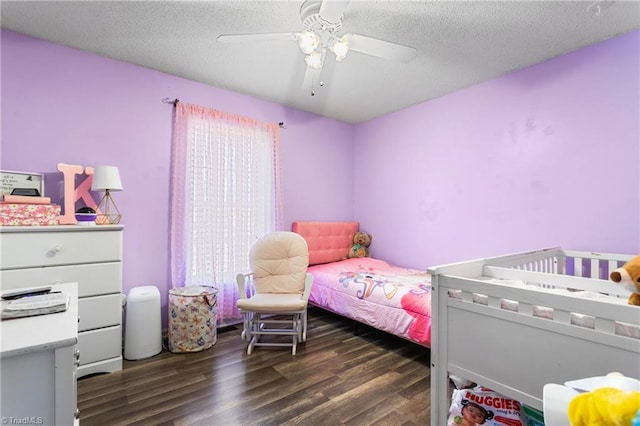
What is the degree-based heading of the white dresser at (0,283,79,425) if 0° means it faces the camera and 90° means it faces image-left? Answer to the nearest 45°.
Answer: approximately 270°

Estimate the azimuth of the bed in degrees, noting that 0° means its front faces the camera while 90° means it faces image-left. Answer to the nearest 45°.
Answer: approximately 315°

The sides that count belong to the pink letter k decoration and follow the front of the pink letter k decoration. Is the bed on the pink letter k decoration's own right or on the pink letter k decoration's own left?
on the pink letter k decoration's own left

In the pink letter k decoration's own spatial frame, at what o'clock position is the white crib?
The white crib is roughly at 11 o'clock from the pink letter k decoration.

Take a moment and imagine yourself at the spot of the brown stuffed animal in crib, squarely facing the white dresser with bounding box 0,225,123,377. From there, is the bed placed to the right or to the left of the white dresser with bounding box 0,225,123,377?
right

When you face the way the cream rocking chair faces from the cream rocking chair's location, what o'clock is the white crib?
The white crib is roughly at 11 o'clock from the cream rocking chair.

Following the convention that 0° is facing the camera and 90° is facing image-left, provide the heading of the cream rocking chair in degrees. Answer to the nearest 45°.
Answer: approximately 0°

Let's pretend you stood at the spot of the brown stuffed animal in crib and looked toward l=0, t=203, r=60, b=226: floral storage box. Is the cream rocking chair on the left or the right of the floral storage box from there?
right

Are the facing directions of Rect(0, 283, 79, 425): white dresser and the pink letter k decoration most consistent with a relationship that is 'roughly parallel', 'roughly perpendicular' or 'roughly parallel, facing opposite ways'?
roughly perpendicular

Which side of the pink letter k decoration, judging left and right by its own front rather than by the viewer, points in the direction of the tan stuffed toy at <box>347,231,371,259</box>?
left
